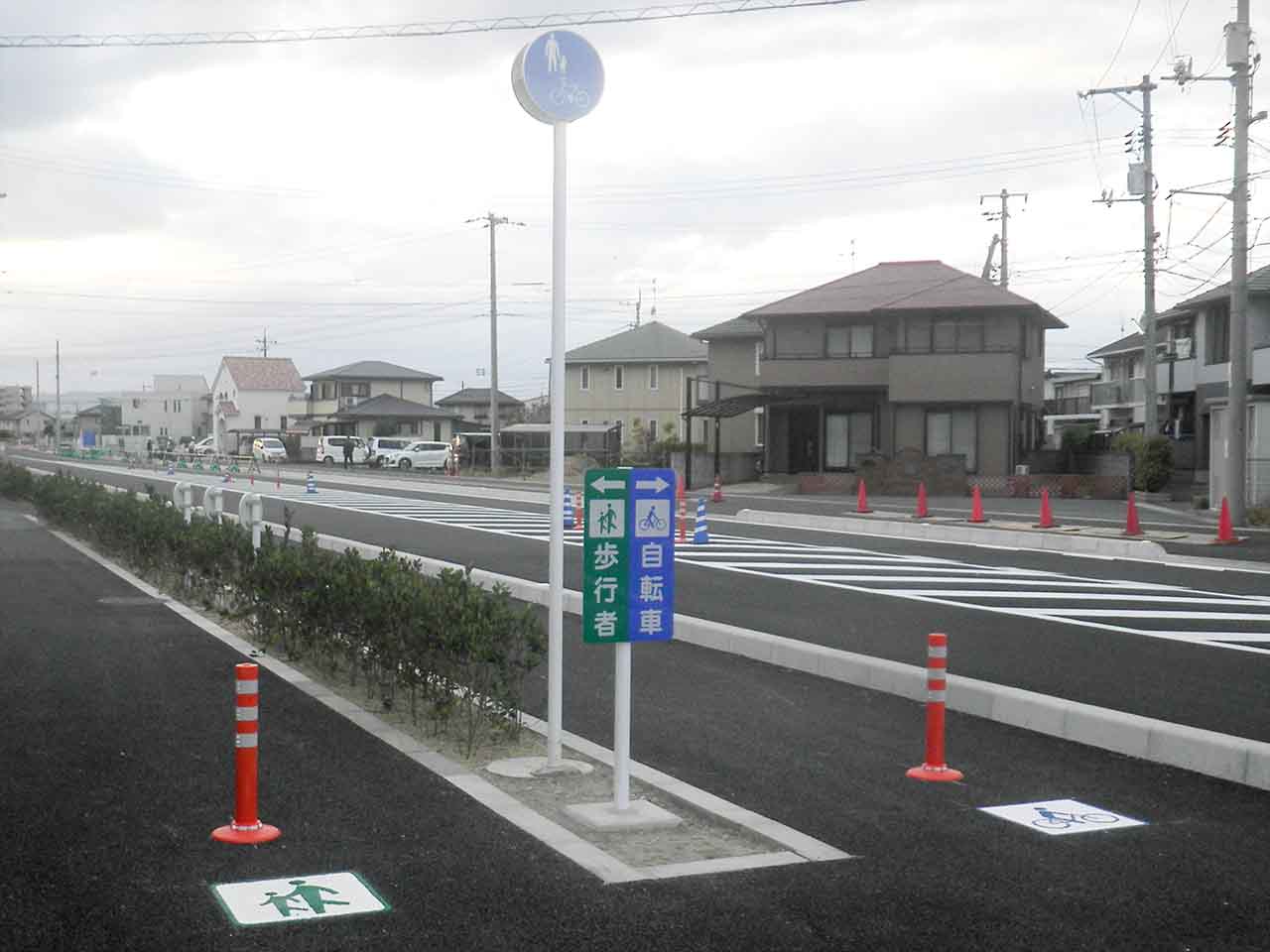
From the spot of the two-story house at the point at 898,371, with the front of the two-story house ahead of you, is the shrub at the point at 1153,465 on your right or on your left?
on your left

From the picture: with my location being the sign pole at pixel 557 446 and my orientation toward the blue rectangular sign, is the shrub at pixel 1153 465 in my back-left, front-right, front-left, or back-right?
back-left

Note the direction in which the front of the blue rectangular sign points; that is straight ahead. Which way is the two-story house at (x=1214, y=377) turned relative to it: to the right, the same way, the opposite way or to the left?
to the right

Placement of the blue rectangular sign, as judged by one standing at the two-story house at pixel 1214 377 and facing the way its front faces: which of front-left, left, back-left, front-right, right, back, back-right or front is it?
front-left

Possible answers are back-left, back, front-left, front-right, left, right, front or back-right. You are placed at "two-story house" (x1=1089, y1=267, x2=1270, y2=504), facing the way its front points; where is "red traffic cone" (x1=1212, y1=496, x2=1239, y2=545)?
front-left

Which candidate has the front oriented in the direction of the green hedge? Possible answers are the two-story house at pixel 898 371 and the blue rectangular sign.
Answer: the two-story house

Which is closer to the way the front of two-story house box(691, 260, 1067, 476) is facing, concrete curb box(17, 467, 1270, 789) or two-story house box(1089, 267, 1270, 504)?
the concrete curb

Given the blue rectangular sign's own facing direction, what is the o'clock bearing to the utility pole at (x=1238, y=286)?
The utility pole is roughly at 7 o'clock from the blue rectangular sign.

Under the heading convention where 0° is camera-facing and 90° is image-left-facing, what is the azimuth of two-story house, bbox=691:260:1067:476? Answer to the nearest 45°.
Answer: approximately 0°

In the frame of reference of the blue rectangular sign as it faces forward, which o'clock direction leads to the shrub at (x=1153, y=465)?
The shrub is roughly at 7 o'clock from the blue rectangular sign.

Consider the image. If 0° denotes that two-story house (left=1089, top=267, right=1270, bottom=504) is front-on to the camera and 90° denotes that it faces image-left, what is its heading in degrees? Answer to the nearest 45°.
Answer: approximately 45°

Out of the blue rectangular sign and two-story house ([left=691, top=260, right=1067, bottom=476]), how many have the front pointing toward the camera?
2

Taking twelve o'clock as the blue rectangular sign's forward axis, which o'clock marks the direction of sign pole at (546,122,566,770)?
The sign pole is roughly at 5 o'clock from the blue rectangular sign.
